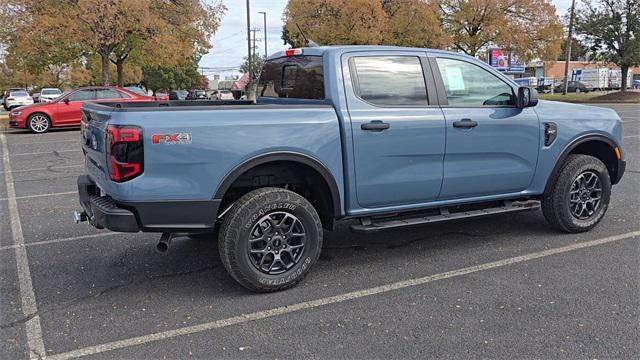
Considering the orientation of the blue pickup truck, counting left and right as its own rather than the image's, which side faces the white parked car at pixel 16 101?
left

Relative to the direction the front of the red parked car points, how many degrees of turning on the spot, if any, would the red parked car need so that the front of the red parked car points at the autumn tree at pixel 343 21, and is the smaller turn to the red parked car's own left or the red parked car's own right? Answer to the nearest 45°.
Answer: approximately 135° to the red parked car's own right

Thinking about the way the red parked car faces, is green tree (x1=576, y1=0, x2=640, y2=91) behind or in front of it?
behind

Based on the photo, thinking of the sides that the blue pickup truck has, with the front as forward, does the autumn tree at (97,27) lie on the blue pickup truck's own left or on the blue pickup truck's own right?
on the blue pickup truck's own left

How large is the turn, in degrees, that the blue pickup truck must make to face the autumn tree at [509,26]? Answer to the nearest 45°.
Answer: approximately 45° to its left

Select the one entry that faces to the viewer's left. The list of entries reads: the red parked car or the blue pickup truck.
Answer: the red parked car

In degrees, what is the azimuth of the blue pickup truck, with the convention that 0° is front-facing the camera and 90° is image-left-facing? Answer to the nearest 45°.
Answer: approximately 225°

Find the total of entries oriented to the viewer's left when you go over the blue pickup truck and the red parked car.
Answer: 1

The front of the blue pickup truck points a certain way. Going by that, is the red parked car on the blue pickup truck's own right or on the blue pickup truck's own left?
on the blue pickup truck's own left

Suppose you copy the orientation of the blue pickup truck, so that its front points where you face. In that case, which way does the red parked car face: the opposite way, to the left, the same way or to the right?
the opposite way

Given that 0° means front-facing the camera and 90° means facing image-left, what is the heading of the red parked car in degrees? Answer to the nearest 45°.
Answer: approximately 90°

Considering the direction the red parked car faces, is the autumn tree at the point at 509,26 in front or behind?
behind
